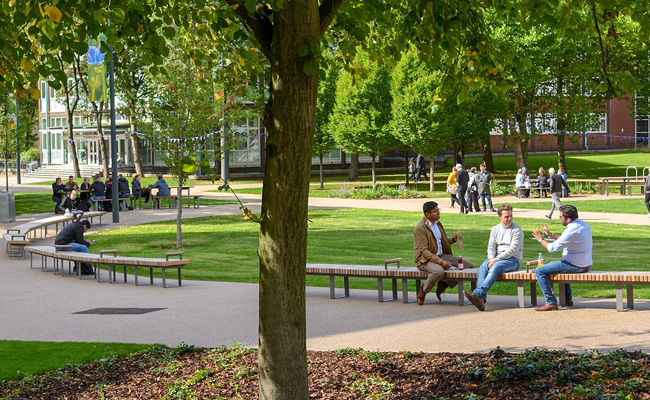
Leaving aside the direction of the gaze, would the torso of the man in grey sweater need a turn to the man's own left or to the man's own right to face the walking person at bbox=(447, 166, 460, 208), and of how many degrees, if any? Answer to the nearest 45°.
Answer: approximately 135° to the man's own right

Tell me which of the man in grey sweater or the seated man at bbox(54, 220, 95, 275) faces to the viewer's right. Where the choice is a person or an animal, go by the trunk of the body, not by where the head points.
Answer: the seated man

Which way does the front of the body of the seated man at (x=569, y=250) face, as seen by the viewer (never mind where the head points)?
to the viewer's left

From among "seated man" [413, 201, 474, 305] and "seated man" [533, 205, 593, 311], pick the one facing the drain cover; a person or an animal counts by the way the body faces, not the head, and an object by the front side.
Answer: "seated man" [533, 205, 593, 311]

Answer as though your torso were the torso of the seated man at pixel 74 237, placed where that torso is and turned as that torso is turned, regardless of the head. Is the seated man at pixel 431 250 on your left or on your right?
on your right

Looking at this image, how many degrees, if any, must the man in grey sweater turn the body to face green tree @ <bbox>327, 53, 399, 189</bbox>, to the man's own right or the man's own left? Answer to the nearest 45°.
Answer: approximately 135° to the man's own right

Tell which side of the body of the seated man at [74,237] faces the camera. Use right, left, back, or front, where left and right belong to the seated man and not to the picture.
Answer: right

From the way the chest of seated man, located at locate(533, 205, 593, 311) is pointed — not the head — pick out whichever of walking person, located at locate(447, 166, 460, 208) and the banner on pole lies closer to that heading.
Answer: the banner on pole

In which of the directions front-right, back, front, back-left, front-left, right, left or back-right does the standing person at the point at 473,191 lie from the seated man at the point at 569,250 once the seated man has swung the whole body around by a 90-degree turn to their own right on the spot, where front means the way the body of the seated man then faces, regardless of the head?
front

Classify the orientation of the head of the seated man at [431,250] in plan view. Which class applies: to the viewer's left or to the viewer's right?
to the viewer's right

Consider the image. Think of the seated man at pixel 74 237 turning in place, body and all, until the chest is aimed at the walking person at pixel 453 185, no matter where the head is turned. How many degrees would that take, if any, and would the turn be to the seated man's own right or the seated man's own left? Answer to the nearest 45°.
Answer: approximately 45° to the seated man's own left

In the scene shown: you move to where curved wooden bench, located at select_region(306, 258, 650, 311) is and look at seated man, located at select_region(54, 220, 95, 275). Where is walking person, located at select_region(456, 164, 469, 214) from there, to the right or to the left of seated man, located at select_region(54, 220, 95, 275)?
right

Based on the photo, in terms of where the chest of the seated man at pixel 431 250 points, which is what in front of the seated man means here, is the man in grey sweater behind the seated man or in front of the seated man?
in front

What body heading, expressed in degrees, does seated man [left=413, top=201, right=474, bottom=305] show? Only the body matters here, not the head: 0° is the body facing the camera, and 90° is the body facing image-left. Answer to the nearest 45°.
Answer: approximately 315°

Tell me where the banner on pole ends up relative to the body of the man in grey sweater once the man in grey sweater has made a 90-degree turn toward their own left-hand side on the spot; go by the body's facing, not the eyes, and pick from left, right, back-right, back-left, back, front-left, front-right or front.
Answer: back

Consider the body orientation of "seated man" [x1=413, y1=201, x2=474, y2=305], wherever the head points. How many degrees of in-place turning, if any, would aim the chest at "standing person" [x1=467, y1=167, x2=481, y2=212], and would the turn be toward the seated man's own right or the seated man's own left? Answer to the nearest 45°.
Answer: approximately 135° to the seated man's own left

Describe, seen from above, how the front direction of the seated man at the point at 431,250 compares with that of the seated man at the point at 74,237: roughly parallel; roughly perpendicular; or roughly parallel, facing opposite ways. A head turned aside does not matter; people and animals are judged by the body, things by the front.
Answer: roughly perpendicular

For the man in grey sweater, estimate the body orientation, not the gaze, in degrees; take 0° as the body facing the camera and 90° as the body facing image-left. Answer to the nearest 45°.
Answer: approximately 45°
